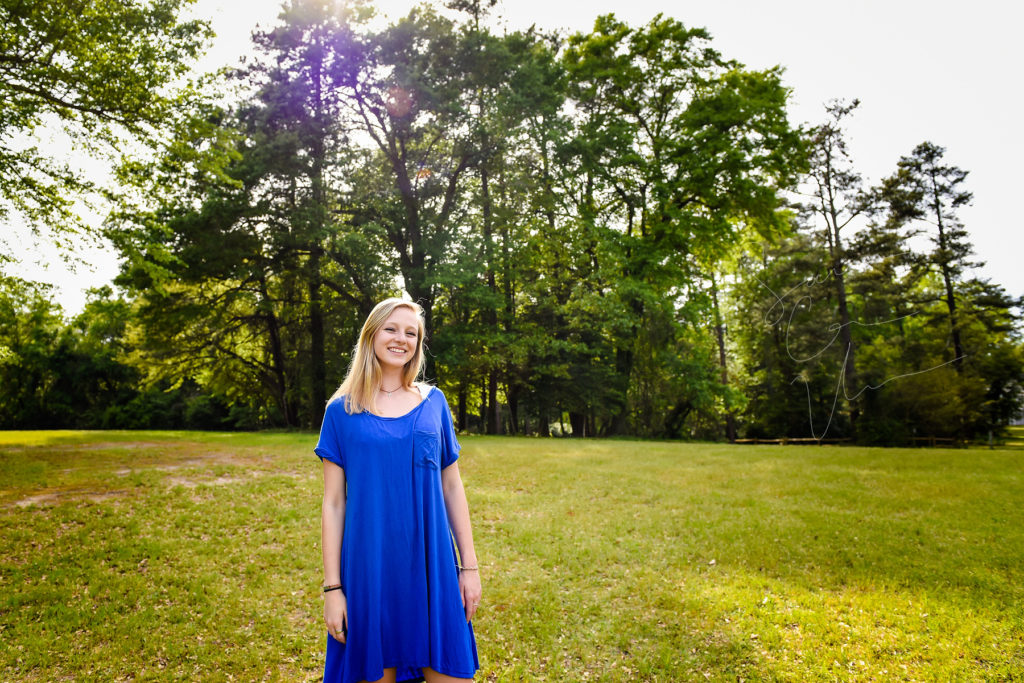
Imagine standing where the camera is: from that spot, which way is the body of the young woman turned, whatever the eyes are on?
toward the camera

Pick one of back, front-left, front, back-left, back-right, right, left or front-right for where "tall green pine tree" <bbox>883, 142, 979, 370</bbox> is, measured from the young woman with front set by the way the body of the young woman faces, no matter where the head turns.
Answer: back-left

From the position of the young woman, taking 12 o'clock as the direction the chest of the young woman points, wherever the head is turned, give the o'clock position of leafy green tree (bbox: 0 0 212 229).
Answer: The leafy green tree is roughly at 5 o'clock from the young woman.

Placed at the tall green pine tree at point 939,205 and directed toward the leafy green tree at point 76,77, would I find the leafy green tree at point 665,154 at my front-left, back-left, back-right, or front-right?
front-right

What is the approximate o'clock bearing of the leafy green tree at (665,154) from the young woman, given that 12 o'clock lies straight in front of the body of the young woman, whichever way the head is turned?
The leafy green tree is roughly at 7 o'clock from the young woman.
